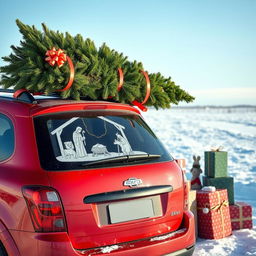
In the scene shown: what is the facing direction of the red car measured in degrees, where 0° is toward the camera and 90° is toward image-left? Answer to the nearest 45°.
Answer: approximately 135°

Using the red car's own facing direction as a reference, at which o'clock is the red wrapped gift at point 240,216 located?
The red wrapped gift is roughly at 3 o'clock from the red car.

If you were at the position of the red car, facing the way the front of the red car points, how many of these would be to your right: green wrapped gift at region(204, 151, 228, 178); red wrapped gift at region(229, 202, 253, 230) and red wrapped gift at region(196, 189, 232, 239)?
3

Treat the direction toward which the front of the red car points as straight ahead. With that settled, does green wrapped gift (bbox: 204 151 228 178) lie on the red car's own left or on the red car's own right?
on the red car's own right

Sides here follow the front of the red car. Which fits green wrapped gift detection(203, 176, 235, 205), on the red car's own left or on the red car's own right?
on the red car's own right

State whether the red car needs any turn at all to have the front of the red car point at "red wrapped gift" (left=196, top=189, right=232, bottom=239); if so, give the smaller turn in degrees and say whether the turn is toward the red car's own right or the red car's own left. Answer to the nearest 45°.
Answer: approximately 90° to the red car's own right
